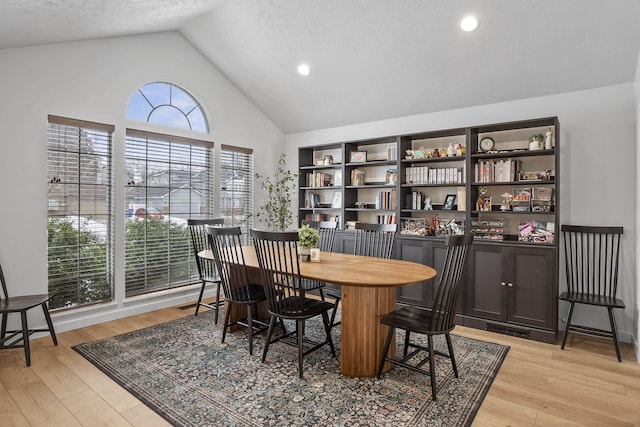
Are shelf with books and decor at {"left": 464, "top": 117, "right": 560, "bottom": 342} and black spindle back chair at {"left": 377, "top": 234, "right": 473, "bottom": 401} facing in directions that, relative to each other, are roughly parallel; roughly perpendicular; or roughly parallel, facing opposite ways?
roughly perpendicular

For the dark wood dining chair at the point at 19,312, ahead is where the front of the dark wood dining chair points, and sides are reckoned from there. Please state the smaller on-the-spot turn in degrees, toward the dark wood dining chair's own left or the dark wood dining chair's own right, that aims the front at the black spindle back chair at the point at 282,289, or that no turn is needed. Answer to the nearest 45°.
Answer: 0° — it already faces it

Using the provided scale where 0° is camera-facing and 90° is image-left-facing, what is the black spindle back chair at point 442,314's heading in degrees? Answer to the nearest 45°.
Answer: approximately 135°

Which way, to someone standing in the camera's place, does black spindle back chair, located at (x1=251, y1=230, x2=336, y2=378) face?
facing away from the viewer and to the right of the viewer

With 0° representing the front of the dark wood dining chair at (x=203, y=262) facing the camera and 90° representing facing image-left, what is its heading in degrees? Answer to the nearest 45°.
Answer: approximately 315°

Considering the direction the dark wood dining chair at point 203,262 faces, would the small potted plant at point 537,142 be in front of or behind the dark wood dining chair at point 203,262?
in front

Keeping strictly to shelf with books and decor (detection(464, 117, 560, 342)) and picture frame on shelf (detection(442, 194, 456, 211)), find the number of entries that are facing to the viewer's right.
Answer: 0
